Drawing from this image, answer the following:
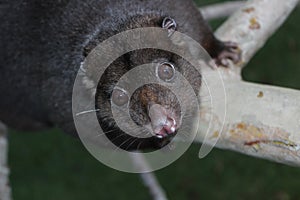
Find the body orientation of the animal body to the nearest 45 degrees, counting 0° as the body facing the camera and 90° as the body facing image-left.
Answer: approximately 315°
